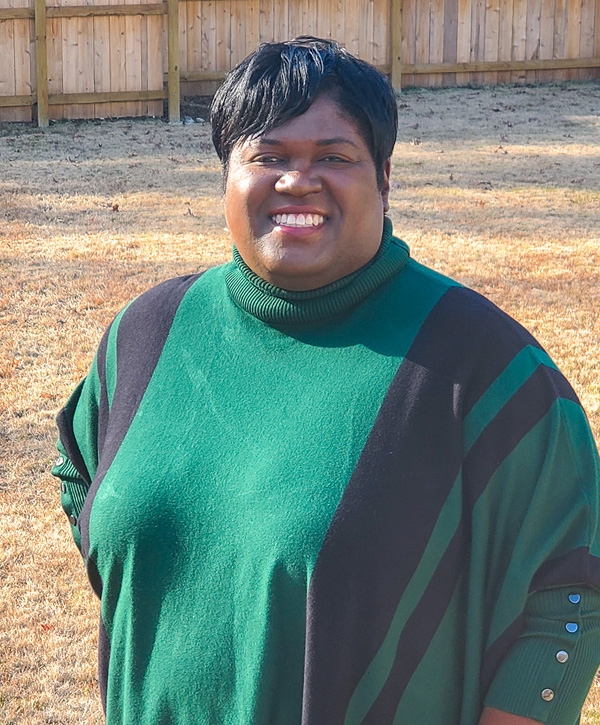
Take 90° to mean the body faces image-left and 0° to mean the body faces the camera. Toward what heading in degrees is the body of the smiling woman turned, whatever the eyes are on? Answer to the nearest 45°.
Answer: approximately 45°

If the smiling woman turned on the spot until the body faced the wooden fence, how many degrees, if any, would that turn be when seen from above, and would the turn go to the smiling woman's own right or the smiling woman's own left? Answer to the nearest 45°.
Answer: approximately 135° to the smiling woman's own right
